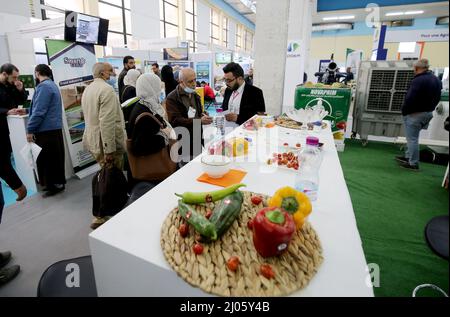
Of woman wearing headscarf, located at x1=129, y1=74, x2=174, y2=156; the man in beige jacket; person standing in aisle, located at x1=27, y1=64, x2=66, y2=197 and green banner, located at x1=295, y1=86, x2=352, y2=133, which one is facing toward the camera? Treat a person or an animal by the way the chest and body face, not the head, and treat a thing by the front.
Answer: the green banner

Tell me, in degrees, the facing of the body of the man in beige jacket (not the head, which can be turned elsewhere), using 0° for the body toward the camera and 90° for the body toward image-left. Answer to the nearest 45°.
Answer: approximately 225°

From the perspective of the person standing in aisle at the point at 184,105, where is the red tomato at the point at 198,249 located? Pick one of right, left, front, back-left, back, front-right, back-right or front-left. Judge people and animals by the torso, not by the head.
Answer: front-right

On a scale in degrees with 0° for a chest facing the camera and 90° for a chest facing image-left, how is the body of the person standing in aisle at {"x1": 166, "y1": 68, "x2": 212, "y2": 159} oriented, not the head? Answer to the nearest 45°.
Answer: approximately 315°

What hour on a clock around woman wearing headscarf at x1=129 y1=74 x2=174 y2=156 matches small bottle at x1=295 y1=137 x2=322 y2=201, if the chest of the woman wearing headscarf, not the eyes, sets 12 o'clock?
The small bottle is roughly at 3 o'clock from the woman wearing headscarf.

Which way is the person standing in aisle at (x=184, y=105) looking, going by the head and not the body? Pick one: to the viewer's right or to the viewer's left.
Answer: to the viewer's right

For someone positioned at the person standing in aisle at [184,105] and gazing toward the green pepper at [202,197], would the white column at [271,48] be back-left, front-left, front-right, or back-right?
back-left

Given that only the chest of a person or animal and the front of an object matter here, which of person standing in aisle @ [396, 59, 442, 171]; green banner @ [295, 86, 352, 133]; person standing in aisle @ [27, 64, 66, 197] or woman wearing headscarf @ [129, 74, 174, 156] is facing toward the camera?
the green banner
